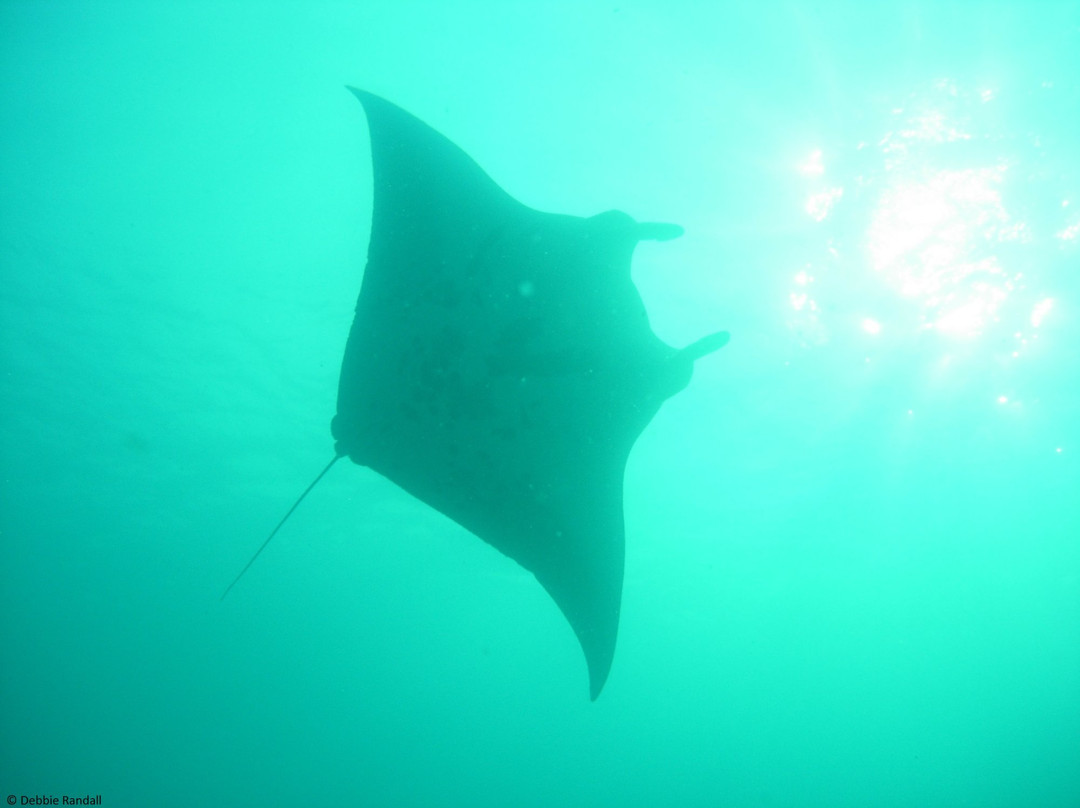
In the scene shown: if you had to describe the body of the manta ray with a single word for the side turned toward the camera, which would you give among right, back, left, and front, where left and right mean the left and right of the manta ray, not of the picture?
right
